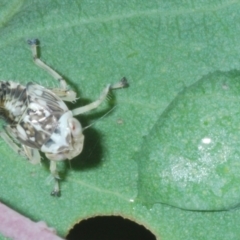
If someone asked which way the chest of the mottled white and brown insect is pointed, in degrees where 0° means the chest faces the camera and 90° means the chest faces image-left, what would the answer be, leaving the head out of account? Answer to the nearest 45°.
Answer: approximately 315°
